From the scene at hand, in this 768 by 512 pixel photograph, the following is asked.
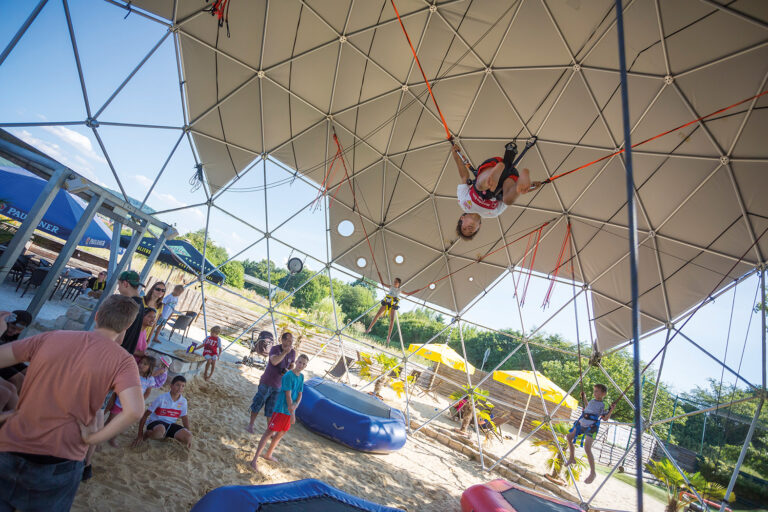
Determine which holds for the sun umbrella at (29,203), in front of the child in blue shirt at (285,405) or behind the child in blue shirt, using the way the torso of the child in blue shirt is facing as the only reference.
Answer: behind

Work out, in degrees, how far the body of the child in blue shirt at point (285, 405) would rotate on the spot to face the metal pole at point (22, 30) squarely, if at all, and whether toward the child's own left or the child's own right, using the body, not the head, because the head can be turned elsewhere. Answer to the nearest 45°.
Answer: approximately 135° to the child's own right

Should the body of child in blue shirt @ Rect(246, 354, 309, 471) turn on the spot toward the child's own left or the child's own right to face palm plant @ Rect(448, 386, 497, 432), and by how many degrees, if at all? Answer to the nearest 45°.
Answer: approximately 90° to the child's own left

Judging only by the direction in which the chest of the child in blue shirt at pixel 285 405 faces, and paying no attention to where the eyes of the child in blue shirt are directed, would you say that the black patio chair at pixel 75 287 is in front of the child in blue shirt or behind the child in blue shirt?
behind

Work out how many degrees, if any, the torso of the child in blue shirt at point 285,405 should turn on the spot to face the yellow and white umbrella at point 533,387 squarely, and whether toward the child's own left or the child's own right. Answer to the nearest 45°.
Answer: approximately 90° to the child's own left

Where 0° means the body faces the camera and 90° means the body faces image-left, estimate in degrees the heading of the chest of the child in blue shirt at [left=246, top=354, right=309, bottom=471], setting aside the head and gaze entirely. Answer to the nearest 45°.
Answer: approximately 315°

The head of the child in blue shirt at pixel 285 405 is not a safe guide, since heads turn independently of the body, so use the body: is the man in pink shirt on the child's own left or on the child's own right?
on the child's own right

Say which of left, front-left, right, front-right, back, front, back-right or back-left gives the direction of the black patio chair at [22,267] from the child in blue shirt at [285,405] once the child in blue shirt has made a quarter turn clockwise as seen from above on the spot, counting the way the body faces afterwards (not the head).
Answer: right

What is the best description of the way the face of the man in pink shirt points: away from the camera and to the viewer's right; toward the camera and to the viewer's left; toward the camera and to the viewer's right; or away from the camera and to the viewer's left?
away from the camera and to the viewer's right

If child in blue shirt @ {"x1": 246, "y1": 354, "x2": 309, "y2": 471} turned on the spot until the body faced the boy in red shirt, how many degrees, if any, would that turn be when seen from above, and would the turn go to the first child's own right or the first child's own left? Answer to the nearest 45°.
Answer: approximately 180°

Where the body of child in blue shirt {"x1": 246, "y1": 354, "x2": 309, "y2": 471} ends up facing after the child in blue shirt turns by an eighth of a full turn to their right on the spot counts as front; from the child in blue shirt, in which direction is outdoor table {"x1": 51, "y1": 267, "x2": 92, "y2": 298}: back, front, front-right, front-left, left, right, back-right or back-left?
back-right

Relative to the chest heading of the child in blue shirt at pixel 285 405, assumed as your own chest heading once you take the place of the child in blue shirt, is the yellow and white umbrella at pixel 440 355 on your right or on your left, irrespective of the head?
on your left

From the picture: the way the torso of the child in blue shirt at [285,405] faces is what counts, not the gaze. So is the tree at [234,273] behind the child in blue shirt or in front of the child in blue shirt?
behind

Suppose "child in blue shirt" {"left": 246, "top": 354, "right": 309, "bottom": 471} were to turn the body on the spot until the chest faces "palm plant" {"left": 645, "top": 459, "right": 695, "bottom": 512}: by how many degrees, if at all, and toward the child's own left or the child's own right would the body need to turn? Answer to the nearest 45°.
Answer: approximately 45° to the child's own left

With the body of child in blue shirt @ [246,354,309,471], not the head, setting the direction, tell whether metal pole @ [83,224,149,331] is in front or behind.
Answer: behind
